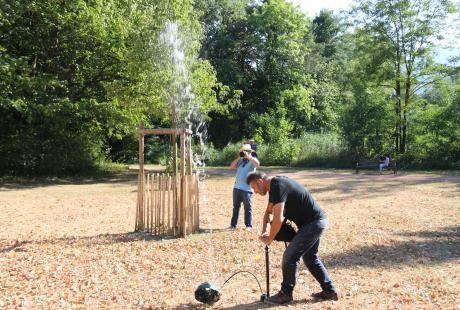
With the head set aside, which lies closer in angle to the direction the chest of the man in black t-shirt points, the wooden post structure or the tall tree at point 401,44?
the wooden post structure

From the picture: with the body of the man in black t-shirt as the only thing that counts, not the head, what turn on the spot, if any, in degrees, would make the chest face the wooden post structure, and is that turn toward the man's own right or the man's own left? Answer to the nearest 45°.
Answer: approximately 45° to the man's own right

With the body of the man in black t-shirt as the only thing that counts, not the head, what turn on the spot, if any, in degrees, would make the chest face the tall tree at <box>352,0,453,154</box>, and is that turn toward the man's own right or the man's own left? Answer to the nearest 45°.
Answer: approximately 90° to the man's own right

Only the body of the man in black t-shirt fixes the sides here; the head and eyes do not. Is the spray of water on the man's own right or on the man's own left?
on the man's own right

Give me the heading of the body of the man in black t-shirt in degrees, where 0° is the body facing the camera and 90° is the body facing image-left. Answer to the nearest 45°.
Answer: approximately 90°
